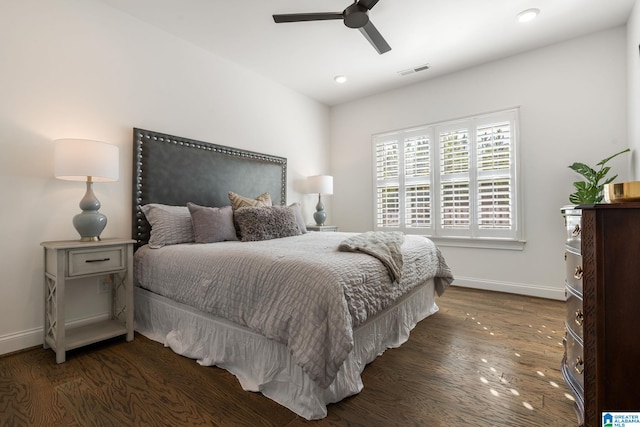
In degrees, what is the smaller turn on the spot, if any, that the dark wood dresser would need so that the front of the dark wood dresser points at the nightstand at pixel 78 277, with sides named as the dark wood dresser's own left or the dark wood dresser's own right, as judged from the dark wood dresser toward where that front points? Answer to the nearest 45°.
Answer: approximately 45° to the dark wood dresser's own left

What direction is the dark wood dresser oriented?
to the viewer's left

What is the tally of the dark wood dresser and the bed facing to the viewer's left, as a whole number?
1

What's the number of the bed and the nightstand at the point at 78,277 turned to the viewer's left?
0

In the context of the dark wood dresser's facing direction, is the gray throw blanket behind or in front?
in front

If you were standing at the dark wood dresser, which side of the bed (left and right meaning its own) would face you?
front

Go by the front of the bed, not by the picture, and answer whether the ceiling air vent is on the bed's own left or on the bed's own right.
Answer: on the bed's own left

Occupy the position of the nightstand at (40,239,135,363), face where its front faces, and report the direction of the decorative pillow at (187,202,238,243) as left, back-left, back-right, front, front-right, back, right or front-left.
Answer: front-left

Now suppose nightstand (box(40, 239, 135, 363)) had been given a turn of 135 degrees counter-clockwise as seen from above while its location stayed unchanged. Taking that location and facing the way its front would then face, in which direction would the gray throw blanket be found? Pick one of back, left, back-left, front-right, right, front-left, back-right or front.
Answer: back-right

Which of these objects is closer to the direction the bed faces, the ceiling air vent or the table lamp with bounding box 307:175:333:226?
the ceiling air vent

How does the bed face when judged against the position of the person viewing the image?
facing the viewer and to the right of the viewer

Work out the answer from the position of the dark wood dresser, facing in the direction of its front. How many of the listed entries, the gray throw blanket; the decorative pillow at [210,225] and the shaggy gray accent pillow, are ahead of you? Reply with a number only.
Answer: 3

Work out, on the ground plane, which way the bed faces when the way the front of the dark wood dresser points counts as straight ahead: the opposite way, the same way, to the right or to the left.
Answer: the opposite way

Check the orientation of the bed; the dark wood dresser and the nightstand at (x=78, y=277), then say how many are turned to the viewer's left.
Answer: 1
